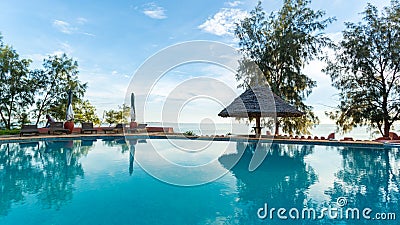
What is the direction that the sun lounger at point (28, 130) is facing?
toward the camera

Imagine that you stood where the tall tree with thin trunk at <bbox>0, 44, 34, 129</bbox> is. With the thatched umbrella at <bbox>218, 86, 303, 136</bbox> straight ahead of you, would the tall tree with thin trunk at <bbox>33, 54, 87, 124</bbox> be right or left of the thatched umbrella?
left

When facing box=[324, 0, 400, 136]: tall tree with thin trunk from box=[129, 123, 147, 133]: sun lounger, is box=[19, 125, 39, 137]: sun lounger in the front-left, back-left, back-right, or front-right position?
back-right

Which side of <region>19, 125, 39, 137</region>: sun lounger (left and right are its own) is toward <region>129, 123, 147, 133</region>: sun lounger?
left

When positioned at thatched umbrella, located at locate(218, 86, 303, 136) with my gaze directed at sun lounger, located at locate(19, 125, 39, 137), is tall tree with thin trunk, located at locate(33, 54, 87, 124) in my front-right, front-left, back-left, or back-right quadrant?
front-right
